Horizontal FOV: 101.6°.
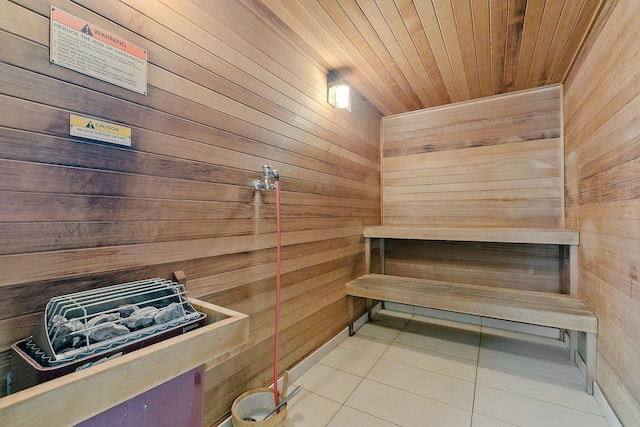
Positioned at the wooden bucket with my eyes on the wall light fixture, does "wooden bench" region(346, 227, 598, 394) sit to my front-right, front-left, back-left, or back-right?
front-right

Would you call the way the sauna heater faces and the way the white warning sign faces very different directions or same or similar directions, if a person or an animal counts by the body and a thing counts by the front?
same or similar directions

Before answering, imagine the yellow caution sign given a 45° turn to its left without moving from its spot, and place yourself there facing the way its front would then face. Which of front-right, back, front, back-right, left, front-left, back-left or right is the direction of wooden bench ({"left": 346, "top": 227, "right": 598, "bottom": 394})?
front

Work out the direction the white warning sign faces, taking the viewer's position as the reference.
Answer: facing the viewer and to the right of the viewer

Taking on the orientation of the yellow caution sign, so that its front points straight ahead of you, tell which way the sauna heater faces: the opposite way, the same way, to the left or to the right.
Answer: the same way

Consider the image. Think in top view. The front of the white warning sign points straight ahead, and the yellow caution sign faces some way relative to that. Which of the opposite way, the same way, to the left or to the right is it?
the same way

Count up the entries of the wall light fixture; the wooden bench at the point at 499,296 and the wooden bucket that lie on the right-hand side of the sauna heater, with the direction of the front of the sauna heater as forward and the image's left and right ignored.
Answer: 0

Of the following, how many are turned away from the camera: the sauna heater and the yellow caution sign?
0

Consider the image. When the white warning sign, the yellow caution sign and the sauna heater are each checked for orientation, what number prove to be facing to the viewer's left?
0

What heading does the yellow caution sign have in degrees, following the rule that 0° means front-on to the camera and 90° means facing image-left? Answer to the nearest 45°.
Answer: approximately 315°
